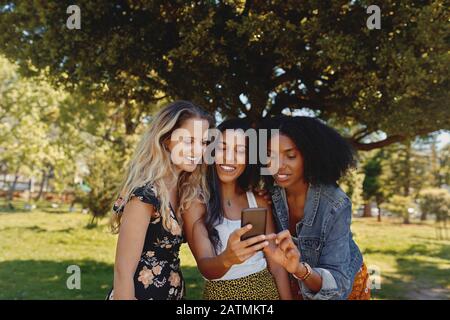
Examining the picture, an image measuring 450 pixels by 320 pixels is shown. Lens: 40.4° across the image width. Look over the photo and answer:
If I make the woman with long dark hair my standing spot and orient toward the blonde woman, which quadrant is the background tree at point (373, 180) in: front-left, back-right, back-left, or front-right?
back-right

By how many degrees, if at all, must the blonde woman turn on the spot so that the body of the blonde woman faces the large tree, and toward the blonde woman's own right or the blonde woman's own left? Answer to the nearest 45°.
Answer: approximately 135° to the blonde woman's own left

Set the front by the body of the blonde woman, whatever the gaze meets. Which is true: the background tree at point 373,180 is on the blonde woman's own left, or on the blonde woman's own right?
on the blonde woman's own left

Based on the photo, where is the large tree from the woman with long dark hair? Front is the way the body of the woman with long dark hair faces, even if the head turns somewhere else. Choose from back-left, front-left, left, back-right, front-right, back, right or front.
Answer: back
